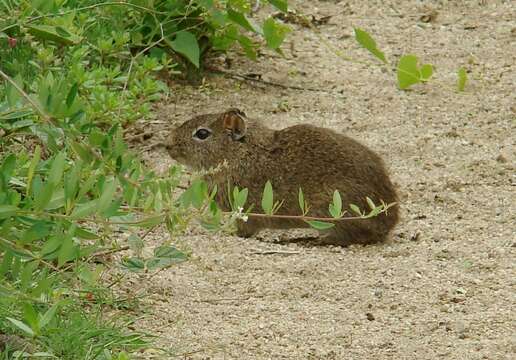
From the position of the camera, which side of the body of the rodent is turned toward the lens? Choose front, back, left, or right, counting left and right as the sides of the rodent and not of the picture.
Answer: left

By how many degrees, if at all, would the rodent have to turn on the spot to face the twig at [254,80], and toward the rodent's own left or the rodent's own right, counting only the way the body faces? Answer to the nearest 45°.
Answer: approximately 90° to the rodent's own right
